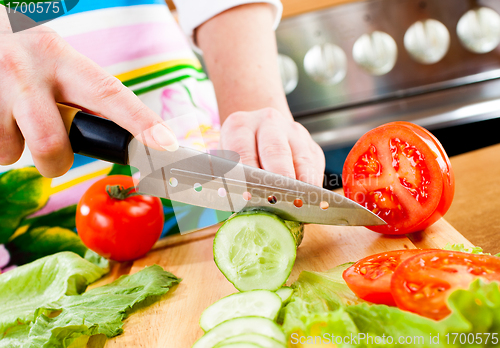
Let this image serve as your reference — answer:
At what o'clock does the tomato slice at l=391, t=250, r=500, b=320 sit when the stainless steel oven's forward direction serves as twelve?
The tomato slice is roughly at 12 o'clock from the stainless steel oven.

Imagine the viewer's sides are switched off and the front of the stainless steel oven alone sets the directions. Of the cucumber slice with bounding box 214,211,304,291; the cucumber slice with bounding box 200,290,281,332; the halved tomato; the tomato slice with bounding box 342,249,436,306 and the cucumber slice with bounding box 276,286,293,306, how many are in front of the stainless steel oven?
5

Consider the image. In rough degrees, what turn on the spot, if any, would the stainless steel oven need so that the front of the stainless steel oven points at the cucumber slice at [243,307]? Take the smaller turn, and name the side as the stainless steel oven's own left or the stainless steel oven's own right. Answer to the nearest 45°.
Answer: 0° — it already faces it

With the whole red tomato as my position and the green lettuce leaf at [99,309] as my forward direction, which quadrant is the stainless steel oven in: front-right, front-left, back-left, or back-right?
back-left

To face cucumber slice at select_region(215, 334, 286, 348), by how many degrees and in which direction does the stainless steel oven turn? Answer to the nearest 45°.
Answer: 0° — it already faces it

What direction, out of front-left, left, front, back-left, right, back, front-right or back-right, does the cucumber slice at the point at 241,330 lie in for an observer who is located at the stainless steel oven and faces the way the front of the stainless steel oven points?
front

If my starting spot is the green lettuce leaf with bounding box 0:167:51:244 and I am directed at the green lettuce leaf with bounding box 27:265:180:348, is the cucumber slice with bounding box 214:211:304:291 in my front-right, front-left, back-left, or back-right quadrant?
front-left

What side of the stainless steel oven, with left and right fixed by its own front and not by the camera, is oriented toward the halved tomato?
front

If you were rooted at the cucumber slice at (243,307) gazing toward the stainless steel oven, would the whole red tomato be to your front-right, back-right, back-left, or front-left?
front-left

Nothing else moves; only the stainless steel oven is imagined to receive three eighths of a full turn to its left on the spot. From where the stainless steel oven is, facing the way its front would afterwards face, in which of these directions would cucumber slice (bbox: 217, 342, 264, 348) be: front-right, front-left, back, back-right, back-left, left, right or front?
back-right

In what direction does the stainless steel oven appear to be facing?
toward the camera

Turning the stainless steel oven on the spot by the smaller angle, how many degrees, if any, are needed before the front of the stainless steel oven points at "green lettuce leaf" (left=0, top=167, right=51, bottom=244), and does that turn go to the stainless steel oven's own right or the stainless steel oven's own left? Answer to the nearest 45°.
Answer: approximately 45° to the stainless steel oven's own right

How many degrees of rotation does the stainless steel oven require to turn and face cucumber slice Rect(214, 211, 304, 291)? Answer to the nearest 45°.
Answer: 0° — it already faces it

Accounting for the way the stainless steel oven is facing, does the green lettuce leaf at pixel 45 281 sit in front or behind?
in front

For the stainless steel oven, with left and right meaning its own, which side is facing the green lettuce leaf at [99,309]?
front
